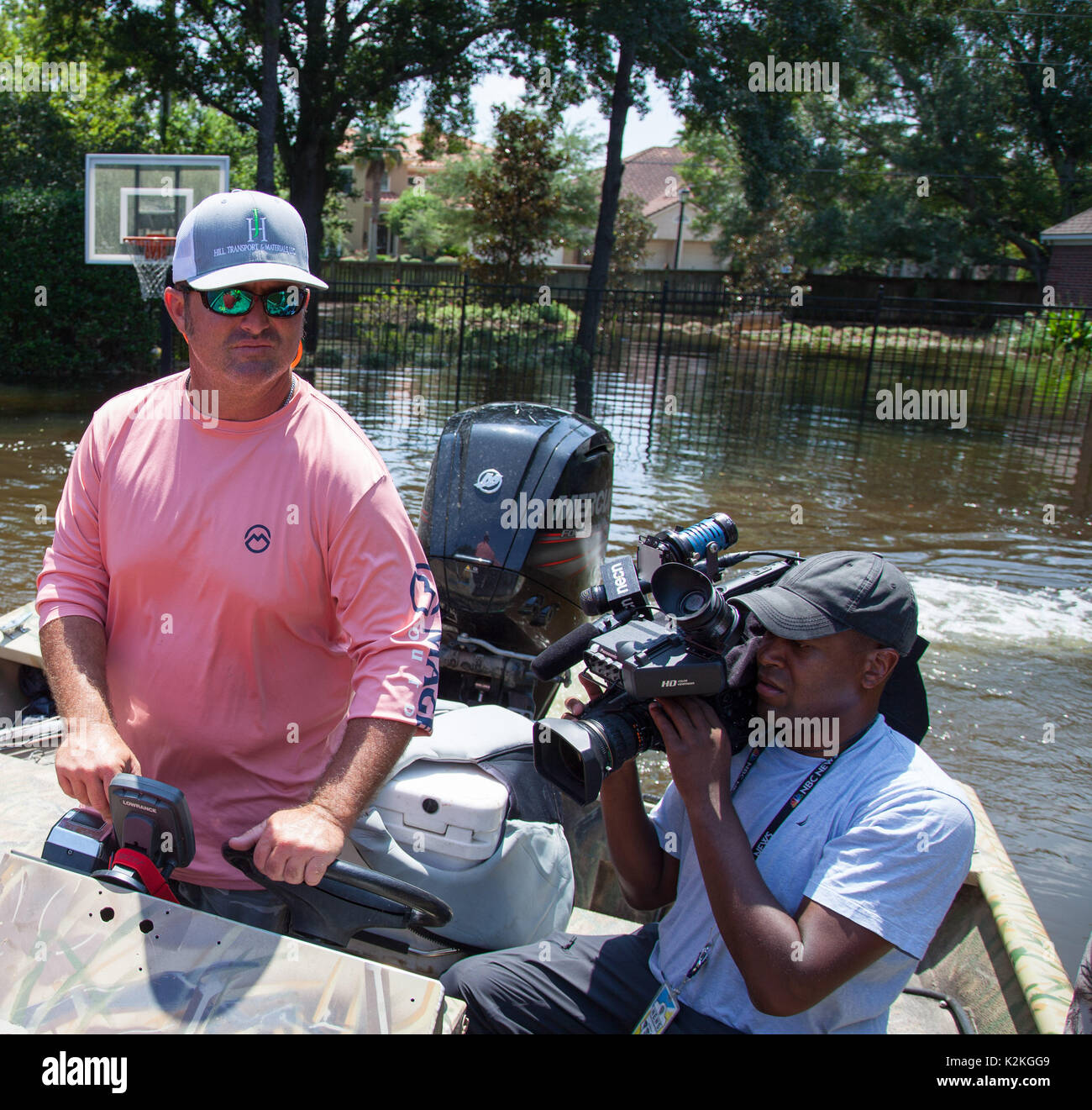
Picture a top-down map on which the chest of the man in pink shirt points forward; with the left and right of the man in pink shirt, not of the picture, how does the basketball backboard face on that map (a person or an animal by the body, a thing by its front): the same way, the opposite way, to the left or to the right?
the same way

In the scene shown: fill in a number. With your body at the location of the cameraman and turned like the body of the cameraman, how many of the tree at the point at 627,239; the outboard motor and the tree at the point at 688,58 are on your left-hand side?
0

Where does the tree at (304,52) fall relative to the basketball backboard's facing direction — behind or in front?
behind

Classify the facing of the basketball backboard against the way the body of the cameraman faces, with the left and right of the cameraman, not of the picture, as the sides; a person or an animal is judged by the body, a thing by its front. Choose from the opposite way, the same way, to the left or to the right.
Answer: to the left

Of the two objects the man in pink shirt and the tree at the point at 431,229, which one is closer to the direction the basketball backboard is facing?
the man in pink shirt

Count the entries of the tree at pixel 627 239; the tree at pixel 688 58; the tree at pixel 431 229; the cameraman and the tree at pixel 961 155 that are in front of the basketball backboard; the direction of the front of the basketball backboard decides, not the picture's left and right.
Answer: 1

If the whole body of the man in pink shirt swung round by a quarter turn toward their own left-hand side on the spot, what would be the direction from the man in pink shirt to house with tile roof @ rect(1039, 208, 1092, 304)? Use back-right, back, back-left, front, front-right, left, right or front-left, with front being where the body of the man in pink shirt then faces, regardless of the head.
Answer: front-left

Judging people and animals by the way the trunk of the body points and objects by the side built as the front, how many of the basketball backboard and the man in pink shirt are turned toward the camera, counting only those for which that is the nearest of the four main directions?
2

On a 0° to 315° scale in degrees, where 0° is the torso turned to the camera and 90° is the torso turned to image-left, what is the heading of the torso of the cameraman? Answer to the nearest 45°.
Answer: approximately 45°

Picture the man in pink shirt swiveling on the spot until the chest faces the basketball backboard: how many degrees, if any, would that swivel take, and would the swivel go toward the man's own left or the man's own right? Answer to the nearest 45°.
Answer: approximately 180°

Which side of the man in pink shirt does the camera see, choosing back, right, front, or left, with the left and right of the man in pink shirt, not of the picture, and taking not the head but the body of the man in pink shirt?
front
